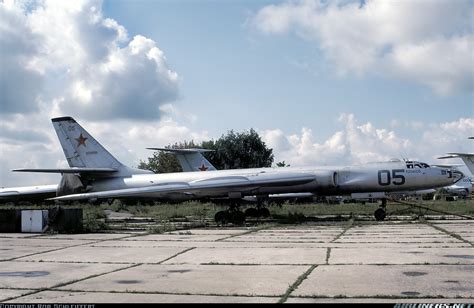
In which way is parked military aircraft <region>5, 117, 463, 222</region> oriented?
to the viewer's right
